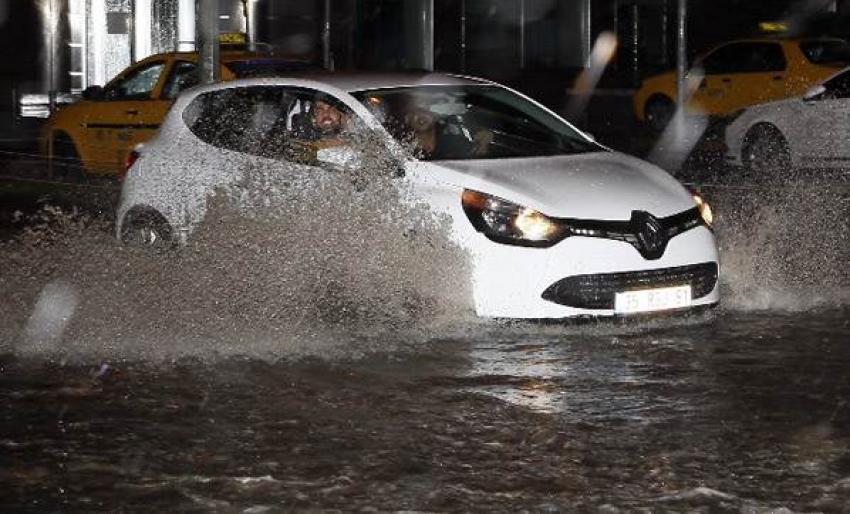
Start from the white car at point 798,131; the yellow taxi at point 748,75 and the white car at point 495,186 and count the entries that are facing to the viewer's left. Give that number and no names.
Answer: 2

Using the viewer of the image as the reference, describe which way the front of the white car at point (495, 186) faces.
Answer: facing the viewer and to the right of the viewer

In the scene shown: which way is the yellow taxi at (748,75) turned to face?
to the viewer's left

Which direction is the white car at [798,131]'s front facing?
to the viewer's left

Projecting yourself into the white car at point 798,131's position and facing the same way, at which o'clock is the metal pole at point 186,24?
The metal pole is roughly at 1 o'clock from the white car.

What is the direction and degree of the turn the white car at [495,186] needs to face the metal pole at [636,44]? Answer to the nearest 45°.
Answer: approximately 135° to its left

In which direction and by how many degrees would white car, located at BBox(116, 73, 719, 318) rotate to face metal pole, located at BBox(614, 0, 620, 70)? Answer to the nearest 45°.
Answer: approximately 135° to its left

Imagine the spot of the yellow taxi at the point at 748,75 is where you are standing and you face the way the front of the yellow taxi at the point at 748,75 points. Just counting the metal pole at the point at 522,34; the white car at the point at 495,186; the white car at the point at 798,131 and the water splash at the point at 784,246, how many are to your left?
3

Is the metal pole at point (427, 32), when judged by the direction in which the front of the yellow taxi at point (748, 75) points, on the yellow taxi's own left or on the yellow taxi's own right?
on the yellow taxi's own right
